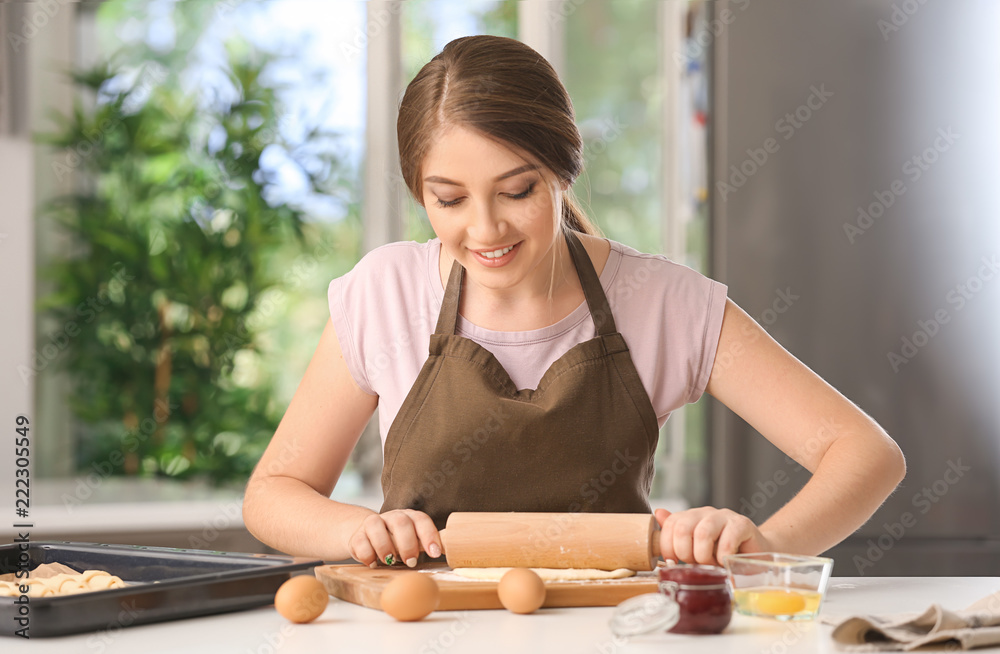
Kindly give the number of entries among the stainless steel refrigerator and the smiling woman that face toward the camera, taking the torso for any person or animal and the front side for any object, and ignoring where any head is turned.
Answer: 2

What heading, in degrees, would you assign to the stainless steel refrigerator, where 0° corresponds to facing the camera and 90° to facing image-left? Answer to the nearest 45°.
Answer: approximately 0°

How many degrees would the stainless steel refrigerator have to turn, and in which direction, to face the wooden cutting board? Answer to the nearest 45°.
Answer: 0° — it already faces it

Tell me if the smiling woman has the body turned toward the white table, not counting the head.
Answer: yes

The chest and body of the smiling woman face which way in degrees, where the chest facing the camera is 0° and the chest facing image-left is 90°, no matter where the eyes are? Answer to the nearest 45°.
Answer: approximately 0°

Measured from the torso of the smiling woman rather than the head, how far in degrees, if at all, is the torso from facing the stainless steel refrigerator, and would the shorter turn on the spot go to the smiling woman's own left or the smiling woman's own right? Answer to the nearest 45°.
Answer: approximately 135° to the smiling woman's own left
